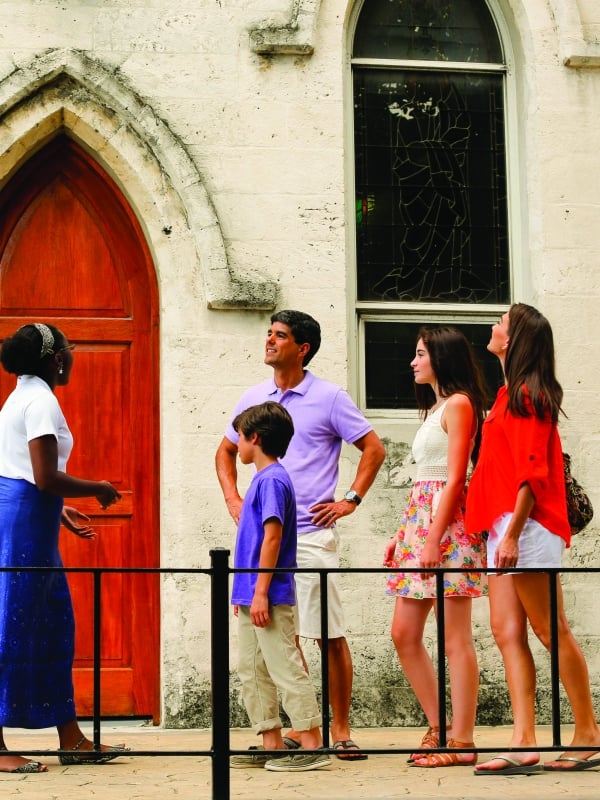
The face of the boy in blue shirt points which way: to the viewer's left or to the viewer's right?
to the viewer's left

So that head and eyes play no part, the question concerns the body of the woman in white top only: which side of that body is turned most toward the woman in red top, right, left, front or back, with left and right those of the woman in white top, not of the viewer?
front

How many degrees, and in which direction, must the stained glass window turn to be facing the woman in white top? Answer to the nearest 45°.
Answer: approximately 45° to its right

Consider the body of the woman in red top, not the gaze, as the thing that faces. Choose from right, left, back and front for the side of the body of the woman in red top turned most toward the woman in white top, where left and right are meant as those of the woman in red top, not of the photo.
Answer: front

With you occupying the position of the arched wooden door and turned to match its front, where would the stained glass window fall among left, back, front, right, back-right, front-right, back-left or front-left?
left

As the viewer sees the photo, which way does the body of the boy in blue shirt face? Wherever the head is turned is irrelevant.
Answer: to the viewer's left

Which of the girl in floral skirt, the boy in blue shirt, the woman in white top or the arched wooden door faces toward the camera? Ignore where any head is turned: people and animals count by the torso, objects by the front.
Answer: the arched wooden door

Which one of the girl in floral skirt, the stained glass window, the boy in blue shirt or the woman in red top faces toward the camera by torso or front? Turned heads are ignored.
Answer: the stained glass window

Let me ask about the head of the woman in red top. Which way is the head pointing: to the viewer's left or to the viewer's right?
to the viewer's left

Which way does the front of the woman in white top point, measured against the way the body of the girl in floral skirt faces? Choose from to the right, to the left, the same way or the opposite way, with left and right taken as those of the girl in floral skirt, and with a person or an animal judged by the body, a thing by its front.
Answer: the opposite way

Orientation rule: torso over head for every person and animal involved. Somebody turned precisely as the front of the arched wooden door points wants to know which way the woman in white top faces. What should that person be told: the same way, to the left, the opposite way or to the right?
to the left

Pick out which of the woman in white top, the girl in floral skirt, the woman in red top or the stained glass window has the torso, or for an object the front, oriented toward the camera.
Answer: the stained glass window

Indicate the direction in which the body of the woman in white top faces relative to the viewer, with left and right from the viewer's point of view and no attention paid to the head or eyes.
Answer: facing to the right of the viewer

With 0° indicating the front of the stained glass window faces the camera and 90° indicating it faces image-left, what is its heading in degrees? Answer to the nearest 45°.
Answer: approximately 0°

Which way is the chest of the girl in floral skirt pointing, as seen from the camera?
to the viewer's left
